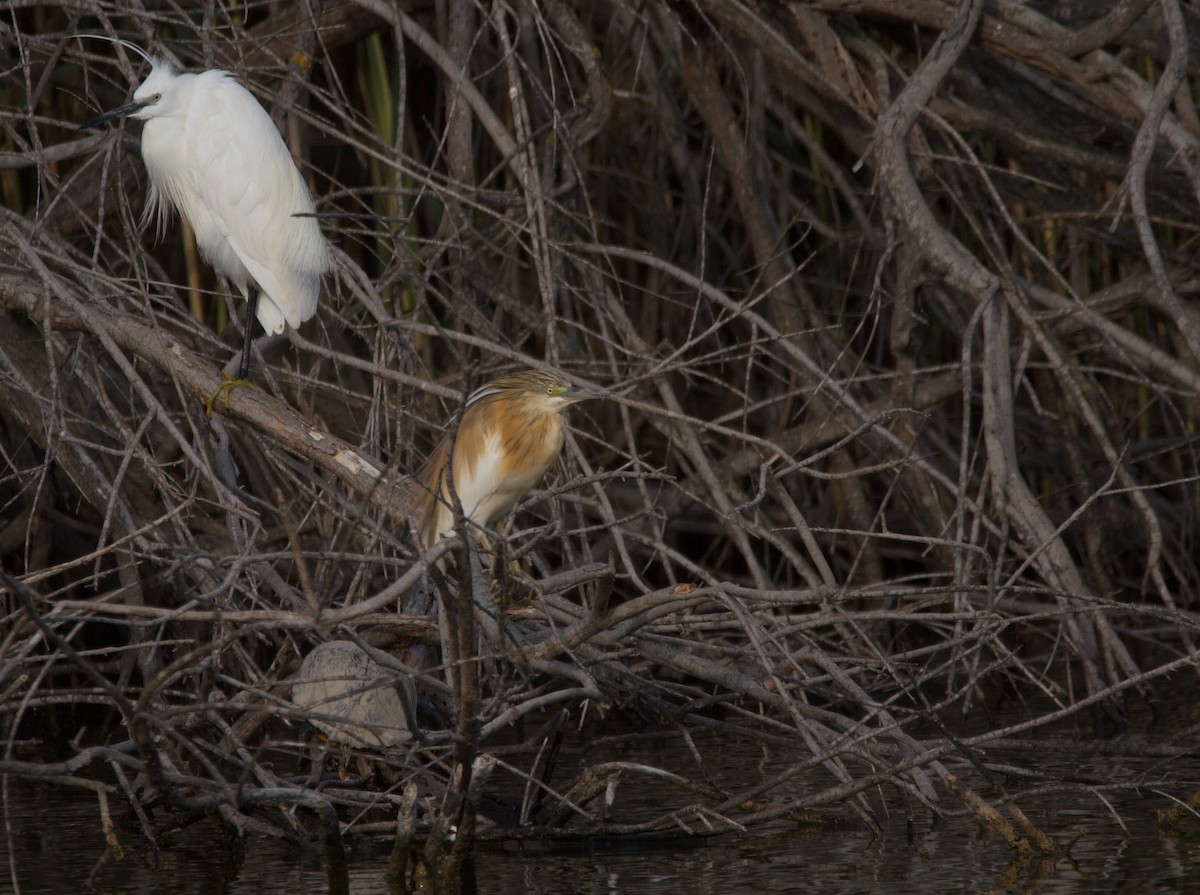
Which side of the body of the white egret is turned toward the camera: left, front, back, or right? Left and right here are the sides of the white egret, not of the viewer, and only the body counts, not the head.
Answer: left

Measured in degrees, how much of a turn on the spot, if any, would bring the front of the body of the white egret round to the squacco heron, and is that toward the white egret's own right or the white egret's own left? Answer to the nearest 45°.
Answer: approximately 135° to the white egret's own left

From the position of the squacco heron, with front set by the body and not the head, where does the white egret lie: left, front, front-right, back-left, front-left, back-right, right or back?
back-left

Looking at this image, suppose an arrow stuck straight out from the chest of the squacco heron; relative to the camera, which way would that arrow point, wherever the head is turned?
to the viewer's right

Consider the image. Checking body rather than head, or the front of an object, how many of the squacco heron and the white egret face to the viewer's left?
1

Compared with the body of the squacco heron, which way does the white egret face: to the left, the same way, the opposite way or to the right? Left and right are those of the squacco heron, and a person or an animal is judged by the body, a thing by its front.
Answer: the opposite way

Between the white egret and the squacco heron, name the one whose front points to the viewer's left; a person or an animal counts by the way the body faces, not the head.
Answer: the white egret
